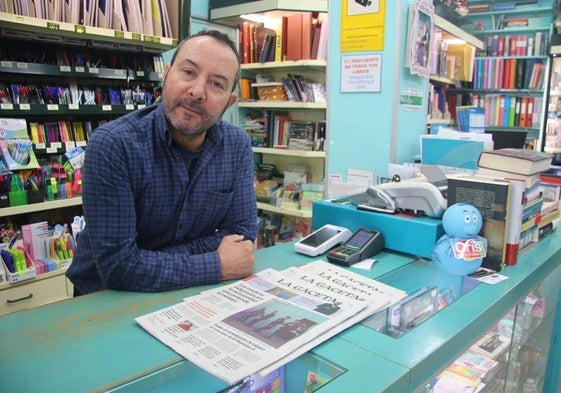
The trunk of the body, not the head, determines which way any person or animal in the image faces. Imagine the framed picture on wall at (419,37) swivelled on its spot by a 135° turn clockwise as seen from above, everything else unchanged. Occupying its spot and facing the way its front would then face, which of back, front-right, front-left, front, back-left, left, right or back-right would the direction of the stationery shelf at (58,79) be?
front

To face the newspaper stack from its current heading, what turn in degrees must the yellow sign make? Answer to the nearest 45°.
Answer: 0° — it already faces it

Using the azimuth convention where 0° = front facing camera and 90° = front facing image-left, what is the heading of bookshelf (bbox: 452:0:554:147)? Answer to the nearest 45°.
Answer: approximately 0°

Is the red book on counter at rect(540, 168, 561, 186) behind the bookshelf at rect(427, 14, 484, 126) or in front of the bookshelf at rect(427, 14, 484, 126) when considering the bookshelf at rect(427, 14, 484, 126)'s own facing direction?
in front

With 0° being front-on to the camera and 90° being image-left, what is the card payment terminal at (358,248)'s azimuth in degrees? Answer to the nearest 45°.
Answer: approximately 45°

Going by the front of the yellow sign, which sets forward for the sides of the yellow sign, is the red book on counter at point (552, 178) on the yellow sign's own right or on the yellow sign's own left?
on the yellow sign's own left

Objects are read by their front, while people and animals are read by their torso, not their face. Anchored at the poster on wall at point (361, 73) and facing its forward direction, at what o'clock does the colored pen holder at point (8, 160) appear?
The colored pen holder is roughly at 3 o'clock from the poster on wall.

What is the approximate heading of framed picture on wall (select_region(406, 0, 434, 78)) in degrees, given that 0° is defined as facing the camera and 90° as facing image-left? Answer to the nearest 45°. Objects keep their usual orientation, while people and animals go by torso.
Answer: approximately 315°
